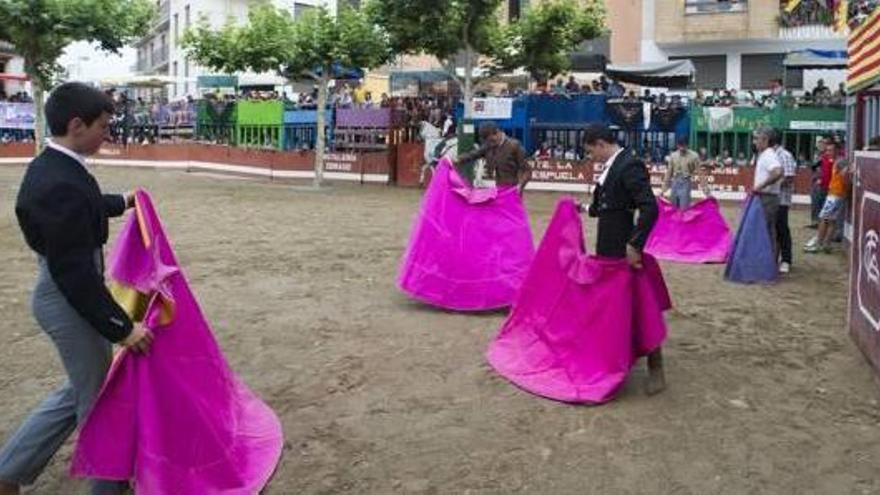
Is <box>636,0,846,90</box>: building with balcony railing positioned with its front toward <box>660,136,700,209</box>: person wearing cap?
yes

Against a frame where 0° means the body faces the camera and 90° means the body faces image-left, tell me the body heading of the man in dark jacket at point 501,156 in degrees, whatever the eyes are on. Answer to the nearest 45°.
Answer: approximately 45°

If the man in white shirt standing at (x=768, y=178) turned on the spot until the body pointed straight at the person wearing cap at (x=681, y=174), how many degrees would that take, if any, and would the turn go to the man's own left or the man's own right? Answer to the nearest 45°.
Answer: approximately 90° to the man's own right

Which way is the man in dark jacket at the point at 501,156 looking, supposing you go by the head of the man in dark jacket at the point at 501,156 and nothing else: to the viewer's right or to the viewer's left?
to the viewer's left
